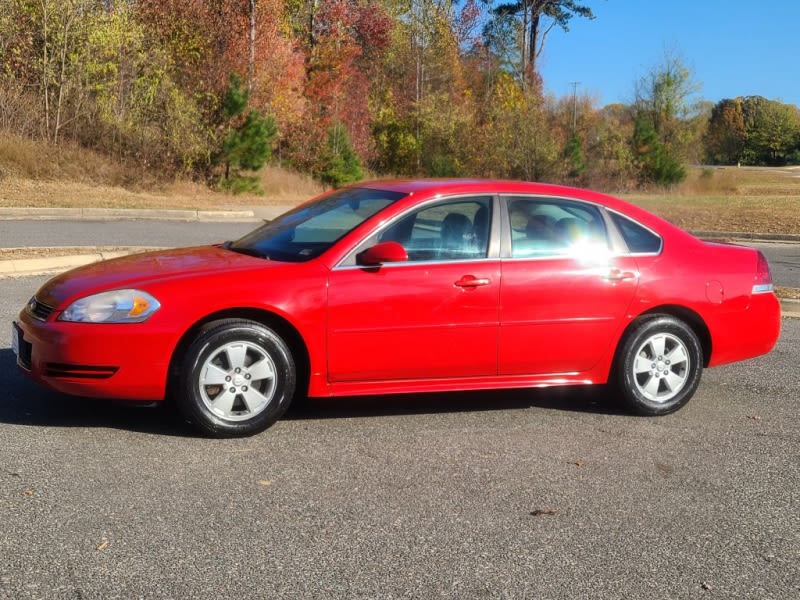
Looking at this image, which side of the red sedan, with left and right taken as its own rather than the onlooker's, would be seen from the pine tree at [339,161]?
right

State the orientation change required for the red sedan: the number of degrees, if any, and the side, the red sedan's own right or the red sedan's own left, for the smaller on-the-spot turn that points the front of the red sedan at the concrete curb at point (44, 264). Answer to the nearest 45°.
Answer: approximately 45° to the red sedan's own right

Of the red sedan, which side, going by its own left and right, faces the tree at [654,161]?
right

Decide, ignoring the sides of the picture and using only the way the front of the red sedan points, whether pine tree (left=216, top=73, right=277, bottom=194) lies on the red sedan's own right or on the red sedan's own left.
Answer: on the red sedan's own right

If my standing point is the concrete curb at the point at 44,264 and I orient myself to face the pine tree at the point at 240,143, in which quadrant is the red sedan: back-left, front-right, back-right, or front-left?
back-right

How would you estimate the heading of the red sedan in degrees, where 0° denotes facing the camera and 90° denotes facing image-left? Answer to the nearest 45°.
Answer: approximately 90°

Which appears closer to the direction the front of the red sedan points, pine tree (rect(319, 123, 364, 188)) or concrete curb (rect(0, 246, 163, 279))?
the concrete curb

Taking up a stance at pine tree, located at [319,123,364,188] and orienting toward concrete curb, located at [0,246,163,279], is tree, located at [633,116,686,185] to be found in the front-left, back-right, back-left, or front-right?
back-left
